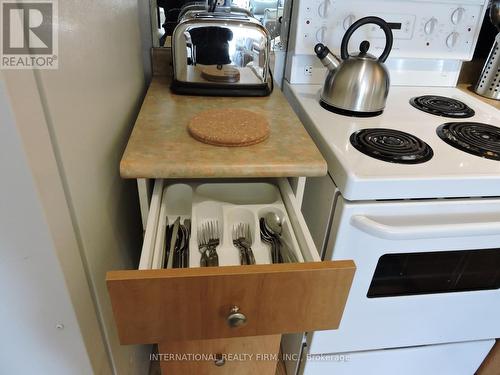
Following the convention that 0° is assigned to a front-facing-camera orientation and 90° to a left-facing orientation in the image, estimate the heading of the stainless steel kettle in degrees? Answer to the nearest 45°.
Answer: approximately 90°
